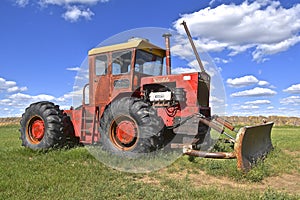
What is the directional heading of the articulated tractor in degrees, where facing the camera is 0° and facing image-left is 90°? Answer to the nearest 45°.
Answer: approximately 315°
